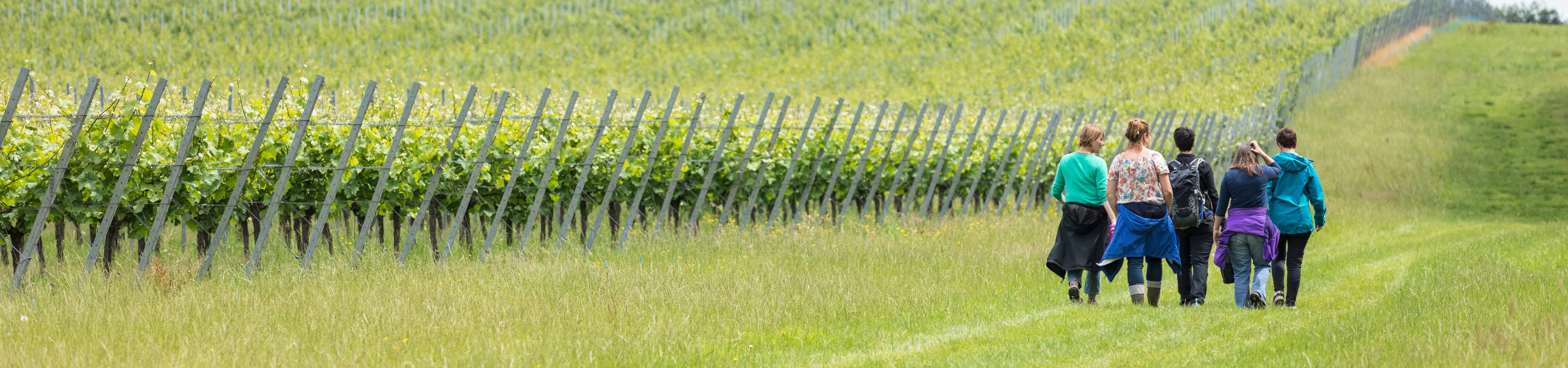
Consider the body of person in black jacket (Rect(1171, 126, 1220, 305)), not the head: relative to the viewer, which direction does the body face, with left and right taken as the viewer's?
facing away from the viewer

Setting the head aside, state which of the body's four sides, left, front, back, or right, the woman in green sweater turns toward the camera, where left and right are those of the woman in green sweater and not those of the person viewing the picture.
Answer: back

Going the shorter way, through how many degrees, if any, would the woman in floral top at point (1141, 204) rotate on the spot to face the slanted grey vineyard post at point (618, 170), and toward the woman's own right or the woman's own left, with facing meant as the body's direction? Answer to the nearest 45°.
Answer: approximately 90° to the woman's own left

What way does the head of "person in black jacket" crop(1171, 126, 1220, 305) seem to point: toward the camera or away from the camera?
away from the camera

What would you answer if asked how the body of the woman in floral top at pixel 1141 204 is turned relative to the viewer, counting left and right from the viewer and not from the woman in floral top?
facing away from the viewer

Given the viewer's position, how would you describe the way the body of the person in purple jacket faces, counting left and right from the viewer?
facing away from the viewer

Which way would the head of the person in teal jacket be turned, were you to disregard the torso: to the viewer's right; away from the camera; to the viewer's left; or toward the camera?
away from the camera

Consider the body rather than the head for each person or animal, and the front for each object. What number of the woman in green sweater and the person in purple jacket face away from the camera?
2

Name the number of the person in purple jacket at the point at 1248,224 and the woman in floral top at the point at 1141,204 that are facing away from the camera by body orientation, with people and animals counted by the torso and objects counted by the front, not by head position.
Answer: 2

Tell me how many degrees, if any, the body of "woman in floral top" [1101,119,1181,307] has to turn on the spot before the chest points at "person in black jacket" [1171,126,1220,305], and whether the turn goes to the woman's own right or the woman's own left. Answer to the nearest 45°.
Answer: approximately 45° to the woman's own right

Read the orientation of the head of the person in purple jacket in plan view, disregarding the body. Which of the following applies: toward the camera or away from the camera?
away from the camera
